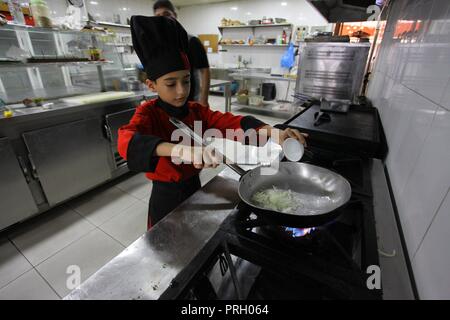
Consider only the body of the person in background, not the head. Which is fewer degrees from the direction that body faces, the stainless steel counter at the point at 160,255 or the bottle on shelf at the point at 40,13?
the stainless steel counter

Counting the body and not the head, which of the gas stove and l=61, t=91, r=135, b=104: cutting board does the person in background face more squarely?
the gas stove

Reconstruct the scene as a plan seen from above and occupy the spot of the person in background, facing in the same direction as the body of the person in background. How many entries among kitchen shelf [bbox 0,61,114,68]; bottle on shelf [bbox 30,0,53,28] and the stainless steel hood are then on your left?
1

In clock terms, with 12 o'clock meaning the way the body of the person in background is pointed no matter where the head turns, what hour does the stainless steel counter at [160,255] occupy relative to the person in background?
The stainless steel counter is roughly at 12 o'clock from the person in background.

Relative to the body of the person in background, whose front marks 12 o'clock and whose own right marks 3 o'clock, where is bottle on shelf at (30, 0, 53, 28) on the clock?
The bottle on shelf is roughly at 3 o'clock from the person in background.

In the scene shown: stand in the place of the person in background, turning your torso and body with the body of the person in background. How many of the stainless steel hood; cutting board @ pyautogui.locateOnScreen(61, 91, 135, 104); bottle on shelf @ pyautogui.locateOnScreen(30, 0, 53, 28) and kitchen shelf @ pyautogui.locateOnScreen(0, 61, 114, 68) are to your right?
3

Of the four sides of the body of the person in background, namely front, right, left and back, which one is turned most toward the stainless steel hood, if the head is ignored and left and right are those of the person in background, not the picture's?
left

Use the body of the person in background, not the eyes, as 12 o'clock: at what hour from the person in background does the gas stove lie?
The gas stove is roughly at 12 o'clock from the person in background.

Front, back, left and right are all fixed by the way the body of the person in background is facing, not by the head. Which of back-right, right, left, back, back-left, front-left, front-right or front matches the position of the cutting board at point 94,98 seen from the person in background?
right

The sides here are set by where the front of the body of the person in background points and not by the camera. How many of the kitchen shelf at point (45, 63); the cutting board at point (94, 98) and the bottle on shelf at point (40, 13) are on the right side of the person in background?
3

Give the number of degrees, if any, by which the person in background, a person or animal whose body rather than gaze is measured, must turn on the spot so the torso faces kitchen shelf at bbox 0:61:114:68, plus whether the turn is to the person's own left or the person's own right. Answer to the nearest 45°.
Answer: approximately 90° to the person's own right

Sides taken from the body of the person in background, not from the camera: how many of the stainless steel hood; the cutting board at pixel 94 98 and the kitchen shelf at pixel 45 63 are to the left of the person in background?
1

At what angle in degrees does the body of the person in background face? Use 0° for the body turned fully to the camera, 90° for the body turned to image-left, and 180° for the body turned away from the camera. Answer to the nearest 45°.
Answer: approximately 0°

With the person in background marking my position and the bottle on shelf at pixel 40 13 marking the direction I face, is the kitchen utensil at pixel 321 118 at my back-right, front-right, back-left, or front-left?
back-left
